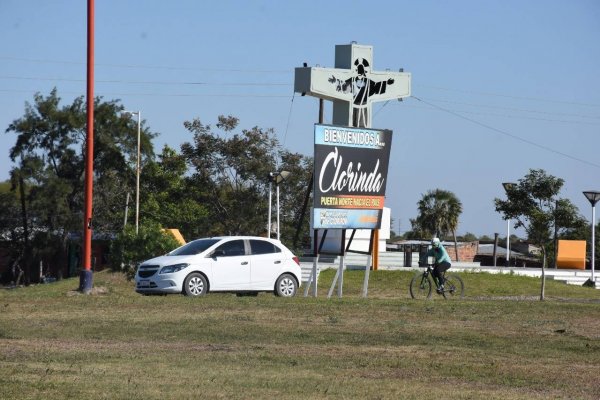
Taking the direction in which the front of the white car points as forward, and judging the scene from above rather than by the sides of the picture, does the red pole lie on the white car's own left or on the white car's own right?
on the white car's own right

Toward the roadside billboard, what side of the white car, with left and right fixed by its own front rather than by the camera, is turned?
back

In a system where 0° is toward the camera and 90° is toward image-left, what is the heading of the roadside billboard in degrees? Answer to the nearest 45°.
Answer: approximately 315°

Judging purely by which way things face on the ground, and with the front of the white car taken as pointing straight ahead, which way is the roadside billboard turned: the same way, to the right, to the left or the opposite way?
to the left

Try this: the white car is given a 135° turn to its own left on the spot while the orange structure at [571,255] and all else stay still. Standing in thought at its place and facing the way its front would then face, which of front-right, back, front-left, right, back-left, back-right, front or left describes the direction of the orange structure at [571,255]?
front-left

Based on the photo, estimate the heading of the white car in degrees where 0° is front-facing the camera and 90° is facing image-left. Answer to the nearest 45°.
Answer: approximately 45°

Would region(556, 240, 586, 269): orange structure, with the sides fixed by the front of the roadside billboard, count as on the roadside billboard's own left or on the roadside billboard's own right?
on the roadside billboard's own left

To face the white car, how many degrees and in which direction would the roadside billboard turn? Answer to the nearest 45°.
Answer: approximately 90° to its right

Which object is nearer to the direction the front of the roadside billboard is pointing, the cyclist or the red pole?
the cyclist
